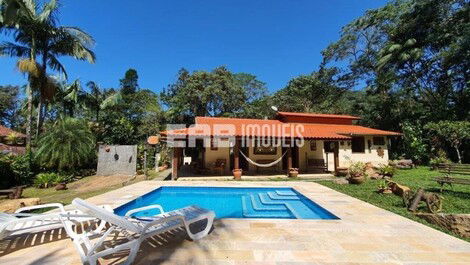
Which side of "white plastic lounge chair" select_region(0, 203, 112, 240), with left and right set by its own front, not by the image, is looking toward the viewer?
right

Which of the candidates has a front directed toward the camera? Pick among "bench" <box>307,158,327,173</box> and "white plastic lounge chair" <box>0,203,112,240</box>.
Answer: the bench

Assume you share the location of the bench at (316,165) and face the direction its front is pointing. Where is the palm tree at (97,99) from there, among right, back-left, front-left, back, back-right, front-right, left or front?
right

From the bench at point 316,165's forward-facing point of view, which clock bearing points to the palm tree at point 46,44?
The palm tree is roughly at 2 o'clock from the bench.

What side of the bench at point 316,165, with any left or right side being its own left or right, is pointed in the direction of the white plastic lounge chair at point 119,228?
front

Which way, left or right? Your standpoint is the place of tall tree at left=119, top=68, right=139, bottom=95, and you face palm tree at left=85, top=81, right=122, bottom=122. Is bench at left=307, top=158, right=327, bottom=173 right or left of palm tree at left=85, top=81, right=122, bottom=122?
left

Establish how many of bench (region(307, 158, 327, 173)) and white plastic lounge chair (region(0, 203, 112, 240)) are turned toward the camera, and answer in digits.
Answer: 1

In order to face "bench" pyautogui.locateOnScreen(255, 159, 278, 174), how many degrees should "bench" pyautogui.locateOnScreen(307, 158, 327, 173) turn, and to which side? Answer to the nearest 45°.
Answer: approximately 90° to its right

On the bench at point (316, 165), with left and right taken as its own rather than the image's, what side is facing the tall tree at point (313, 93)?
back

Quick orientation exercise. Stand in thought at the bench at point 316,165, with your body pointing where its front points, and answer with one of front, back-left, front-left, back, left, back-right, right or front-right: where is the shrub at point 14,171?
front-right

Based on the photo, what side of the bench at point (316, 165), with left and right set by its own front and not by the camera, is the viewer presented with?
front

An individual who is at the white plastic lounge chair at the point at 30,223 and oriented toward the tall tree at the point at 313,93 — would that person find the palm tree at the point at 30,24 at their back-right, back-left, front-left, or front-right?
front-left

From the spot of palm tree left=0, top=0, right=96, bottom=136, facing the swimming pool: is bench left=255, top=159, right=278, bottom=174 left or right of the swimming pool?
left

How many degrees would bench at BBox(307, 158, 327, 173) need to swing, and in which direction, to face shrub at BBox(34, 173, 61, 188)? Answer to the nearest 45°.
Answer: approximately 45° to its right
